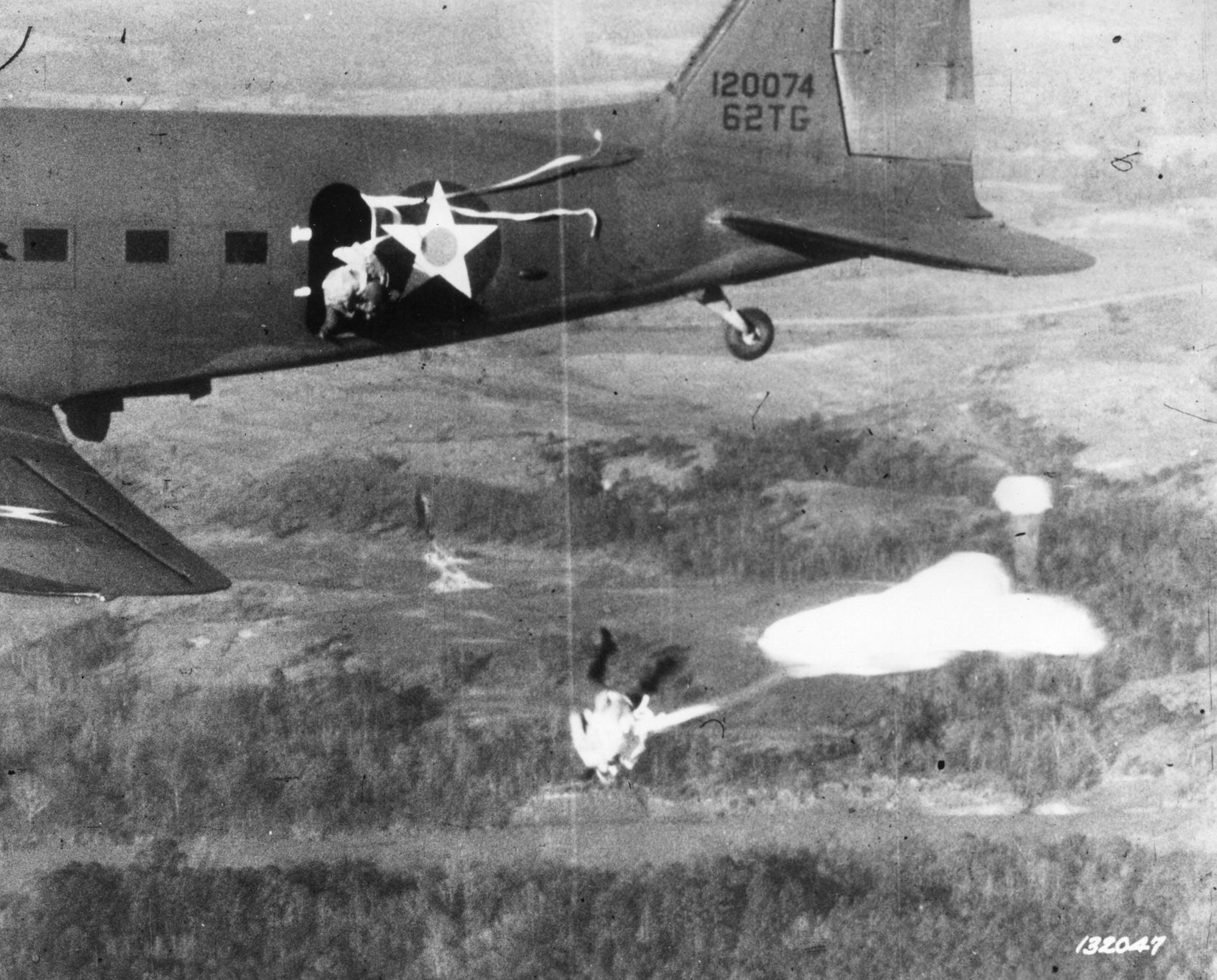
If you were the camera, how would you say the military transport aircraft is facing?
facing to the left of the viewer

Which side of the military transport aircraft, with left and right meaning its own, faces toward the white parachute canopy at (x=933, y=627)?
back
